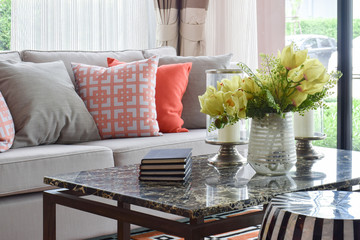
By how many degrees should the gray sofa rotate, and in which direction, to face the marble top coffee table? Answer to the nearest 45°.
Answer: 0° — it already faces it

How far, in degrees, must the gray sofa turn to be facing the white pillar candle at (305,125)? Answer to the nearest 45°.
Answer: approximately 45° to its left

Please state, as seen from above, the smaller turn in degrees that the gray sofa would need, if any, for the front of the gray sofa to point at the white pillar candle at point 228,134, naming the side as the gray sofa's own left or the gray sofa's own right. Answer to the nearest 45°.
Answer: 0° — it already faces it

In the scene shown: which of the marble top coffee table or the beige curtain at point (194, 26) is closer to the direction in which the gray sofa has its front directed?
the marble top coffee table

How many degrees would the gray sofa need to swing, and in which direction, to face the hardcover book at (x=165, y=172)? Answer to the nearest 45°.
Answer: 0° — it already faces it

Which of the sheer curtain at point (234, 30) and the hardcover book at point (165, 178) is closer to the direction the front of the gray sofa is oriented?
the hardcover book

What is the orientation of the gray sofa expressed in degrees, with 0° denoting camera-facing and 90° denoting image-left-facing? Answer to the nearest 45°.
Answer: approximately 315°
